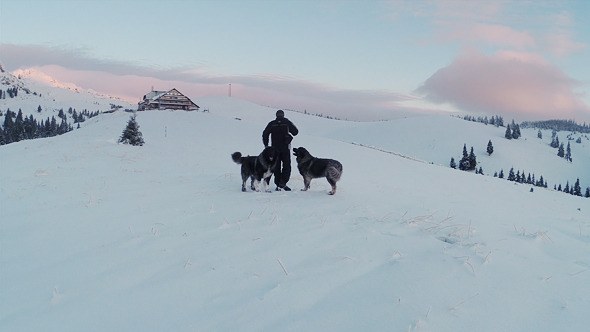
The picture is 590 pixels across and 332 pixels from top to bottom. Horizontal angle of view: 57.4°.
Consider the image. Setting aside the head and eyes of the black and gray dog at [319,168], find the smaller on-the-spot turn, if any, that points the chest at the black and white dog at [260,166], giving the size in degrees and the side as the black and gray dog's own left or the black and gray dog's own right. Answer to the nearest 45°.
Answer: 0° — it already faces it

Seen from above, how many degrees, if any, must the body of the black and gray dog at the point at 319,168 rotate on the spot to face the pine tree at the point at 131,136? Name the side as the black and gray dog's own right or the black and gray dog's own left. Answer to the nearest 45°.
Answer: approximately 45° to the black and gray dog's own right

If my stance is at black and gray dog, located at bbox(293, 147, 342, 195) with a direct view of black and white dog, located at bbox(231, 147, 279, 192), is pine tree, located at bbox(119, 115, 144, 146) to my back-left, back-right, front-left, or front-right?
front-right

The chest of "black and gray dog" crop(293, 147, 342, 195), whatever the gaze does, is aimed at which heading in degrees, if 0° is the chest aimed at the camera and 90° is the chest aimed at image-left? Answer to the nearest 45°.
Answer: approximately 90°
